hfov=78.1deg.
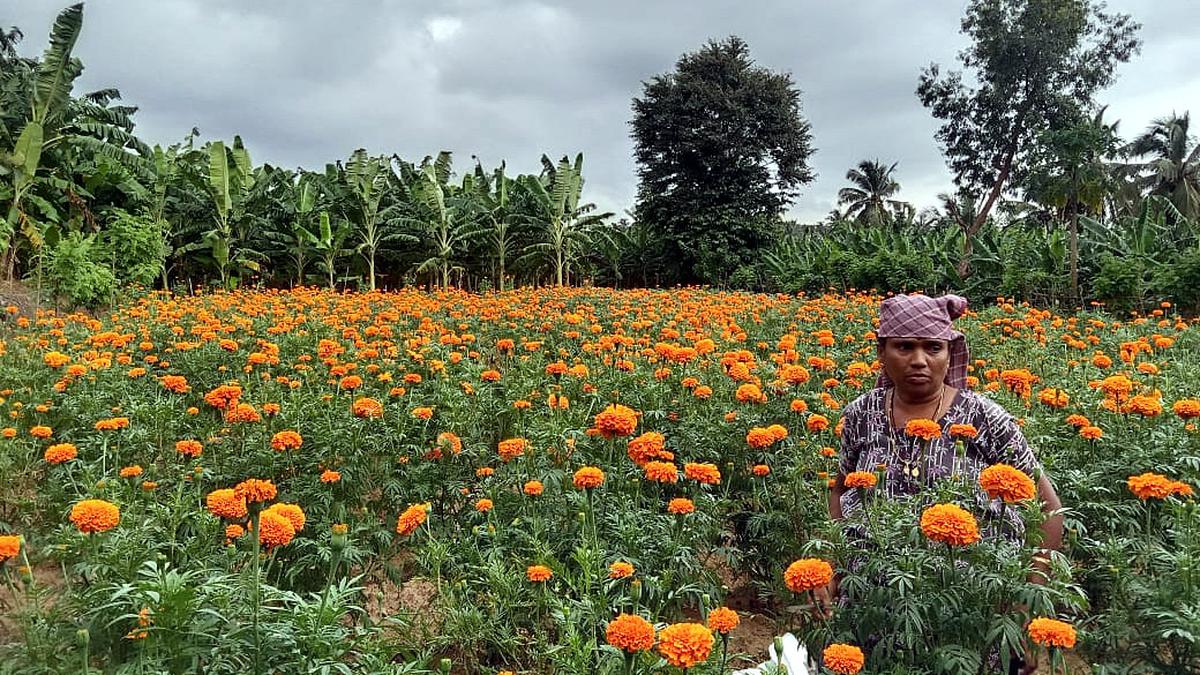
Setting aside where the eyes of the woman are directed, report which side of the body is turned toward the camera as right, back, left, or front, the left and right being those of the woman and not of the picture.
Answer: front

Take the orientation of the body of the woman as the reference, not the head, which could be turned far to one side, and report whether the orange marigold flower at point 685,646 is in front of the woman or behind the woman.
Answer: in front

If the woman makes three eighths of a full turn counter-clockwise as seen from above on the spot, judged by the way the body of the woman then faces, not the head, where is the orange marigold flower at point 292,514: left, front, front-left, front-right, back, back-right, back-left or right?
back

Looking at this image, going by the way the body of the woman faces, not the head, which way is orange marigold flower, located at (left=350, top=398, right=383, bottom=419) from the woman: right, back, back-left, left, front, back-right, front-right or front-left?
right

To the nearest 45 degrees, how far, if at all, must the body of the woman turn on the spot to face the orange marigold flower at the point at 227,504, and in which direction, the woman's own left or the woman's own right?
approximately 45° to the woman's own right

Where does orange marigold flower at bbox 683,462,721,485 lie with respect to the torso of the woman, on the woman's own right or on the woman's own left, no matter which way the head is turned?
on the woman's own right

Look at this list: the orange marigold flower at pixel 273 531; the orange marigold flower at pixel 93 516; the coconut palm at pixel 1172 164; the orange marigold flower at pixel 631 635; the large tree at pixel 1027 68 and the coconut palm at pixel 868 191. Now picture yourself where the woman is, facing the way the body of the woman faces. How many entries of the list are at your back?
3

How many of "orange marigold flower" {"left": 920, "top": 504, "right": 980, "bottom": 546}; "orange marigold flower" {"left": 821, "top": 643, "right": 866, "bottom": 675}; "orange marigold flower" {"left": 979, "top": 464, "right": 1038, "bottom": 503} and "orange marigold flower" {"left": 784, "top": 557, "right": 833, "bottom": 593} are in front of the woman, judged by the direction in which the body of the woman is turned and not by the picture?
4

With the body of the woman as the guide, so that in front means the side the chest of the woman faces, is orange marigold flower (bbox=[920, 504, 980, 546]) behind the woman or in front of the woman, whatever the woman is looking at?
in front

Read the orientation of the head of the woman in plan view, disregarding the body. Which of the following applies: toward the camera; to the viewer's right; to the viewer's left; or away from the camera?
toward the camera

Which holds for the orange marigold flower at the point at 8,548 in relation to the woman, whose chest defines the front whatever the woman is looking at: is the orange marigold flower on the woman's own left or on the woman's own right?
on the woman's own right

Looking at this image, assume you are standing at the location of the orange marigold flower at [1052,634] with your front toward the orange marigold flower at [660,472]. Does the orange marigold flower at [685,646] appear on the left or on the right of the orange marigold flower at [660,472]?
left

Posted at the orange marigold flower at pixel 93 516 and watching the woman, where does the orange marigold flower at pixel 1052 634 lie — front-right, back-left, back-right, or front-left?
front-right

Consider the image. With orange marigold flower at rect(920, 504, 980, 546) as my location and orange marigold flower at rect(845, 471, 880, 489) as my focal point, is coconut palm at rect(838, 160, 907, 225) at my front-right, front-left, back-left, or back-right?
front-right

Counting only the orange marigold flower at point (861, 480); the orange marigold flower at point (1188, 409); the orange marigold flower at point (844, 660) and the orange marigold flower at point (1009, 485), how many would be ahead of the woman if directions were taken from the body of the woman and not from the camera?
3

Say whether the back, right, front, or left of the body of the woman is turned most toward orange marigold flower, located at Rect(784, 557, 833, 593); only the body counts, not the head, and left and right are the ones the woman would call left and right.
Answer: front

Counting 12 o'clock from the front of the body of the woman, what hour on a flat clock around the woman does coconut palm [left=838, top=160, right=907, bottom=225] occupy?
The coconut palm is roughly at 6 o'clock from the woman.
